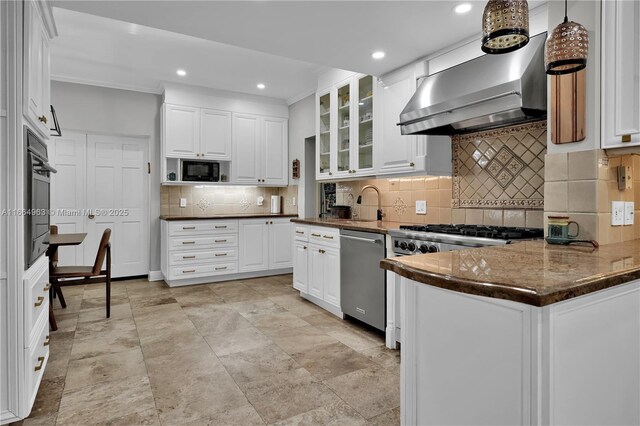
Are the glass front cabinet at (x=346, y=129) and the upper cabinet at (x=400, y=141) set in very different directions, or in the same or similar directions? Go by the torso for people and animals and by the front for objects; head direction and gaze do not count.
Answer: same or similar directions

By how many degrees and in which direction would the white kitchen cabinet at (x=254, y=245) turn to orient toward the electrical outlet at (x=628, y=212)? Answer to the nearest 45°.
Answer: approximately 45° to its left

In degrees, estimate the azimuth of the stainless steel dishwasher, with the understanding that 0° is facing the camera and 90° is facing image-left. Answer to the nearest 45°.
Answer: approximately 45°

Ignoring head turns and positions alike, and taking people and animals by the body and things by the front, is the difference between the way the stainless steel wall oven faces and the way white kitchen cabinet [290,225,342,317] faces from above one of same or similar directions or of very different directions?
very different directions

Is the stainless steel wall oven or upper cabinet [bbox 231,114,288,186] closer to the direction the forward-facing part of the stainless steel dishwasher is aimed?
the stainless steel wall oven

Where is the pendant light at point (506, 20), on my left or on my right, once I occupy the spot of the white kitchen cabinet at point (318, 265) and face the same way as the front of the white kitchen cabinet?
on my left

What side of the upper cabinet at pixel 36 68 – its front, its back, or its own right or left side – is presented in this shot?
right

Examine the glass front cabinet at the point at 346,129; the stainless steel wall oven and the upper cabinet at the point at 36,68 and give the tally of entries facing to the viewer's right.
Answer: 2

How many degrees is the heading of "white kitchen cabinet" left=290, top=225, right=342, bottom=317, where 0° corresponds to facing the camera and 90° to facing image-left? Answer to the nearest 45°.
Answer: approximately 45°

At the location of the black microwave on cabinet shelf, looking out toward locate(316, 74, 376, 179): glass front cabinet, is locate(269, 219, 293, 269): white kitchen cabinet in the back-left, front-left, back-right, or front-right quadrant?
front-left

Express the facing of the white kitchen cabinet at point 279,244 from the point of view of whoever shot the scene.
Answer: facing the viewer

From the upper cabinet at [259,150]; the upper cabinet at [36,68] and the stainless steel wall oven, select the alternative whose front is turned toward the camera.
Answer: the upper cabinet at [259,150]

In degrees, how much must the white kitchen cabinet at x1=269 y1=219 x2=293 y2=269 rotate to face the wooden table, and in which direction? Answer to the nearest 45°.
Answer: approximately 45° to its right

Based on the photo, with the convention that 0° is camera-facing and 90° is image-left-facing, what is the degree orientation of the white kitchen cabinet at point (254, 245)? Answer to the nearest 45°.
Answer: approximately 0°

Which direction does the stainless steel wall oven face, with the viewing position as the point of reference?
facing to the right of the viewer

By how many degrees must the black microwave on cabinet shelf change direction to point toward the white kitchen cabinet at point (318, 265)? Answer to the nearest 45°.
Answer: approximately 45° to its left
